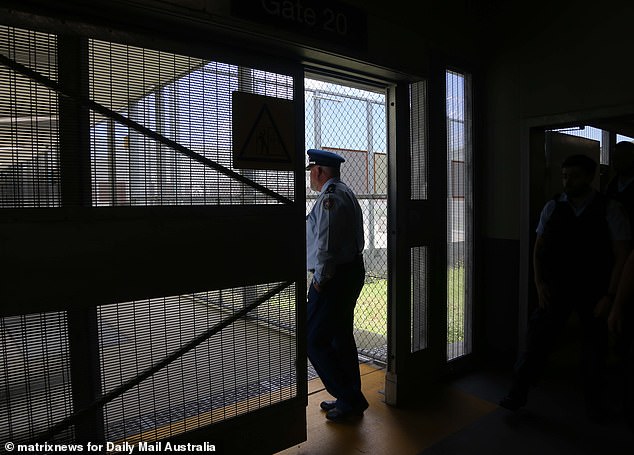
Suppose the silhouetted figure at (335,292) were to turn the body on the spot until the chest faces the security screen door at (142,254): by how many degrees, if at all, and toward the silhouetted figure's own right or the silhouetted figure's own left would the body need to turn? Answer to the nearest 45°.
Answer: approximately 45° to the silhouetted figure's own left
